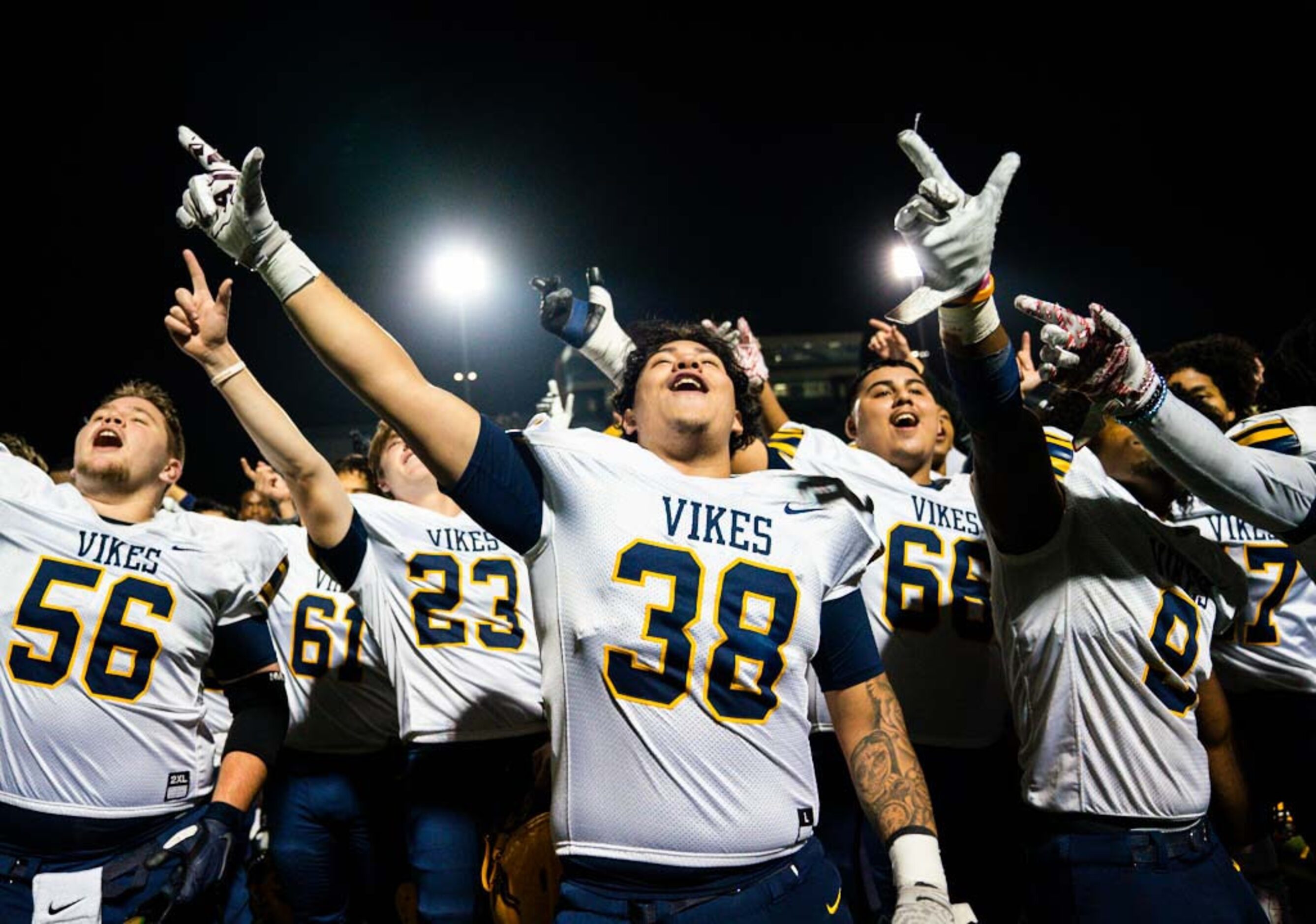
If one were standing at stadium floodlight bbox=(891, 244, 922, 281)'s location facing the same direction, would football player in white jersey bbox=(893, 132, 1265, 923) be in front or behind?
in front

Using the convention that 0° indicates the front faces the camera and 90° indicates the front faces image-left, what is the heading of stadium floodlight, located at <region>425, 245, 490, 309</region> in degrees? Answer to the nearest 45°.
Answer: approximately 0°

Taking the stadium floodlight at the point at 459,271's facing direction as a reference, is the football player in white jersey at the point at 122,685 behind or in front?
in front

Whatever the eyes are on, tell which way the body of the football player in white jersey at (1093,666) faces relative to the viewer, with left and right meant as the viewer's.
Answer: facing the viewer and to the right of the viewer

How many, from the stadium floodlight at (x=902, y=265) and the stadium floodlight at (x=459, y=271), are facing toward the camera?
2

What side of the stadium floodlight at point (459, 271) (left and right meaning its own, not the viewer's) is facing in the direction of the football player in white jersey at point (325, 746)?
front

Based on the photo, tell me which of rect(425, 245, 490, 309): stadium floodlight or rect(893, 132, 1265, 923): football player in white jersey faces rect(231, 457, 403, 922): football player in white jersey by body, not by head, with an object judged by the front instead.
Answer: the stadium floodlight

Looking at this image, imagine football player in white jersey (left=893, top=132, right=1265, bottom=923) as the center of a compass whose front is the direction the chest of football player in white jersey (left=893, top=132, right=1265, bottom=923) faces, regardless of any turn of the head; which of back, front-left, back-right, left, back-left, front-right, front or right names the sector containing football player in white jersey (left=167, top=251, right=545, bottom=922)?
back-right

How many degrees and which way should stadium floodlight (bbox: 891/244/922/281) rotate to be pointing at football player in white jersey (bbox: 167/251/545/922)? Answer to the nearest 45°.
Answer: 0° — it already faces them

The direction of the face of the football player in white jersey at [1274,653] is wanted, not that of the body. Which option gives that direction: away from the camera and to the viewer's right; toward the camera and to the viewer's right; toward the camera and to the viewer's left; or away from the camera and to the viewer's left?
toward the camera and to the viewer's left

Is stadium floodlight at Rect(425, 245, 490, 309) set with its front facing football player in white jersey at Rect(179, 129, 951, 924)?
yes

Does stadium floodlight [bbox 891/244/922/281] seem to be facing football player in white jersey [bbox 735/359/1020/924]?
yes

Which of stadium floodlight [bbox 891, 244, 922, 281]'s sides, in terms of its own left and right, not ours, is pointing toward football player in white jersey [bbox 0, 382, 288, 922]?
front
